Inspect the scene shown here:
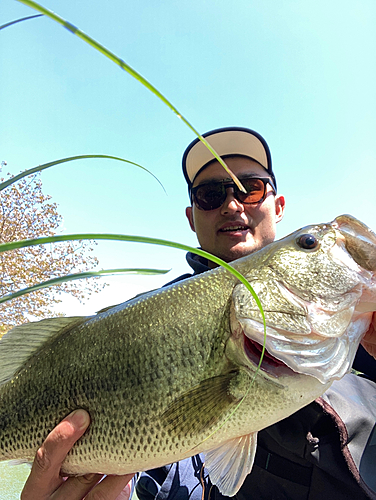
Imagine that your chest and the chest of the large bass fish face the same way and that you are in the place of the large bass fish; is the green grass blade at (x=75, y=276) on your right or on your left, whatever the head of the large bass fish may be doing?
on your right

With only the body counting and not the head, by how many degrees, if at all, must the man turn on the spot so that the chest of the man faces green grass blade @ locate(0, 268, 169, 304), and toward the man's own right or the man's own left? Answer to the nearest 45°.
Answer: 0° — they already face it

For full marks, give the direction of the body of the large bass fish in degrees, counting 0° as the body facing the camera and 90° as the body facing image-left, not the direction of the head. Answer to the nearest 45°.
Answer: approximately 270°
